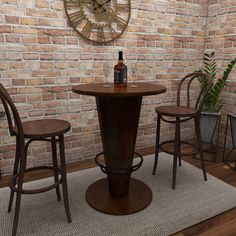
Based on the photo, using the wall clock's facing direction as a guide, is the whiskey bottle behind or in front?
in front

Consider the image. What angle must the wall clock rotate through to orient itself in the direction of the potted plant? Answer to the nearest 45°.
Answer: approximately 45° to its left

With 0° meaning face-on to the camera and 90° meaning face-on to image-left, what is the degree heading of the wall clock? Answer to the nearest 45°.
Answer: approximately 315°
